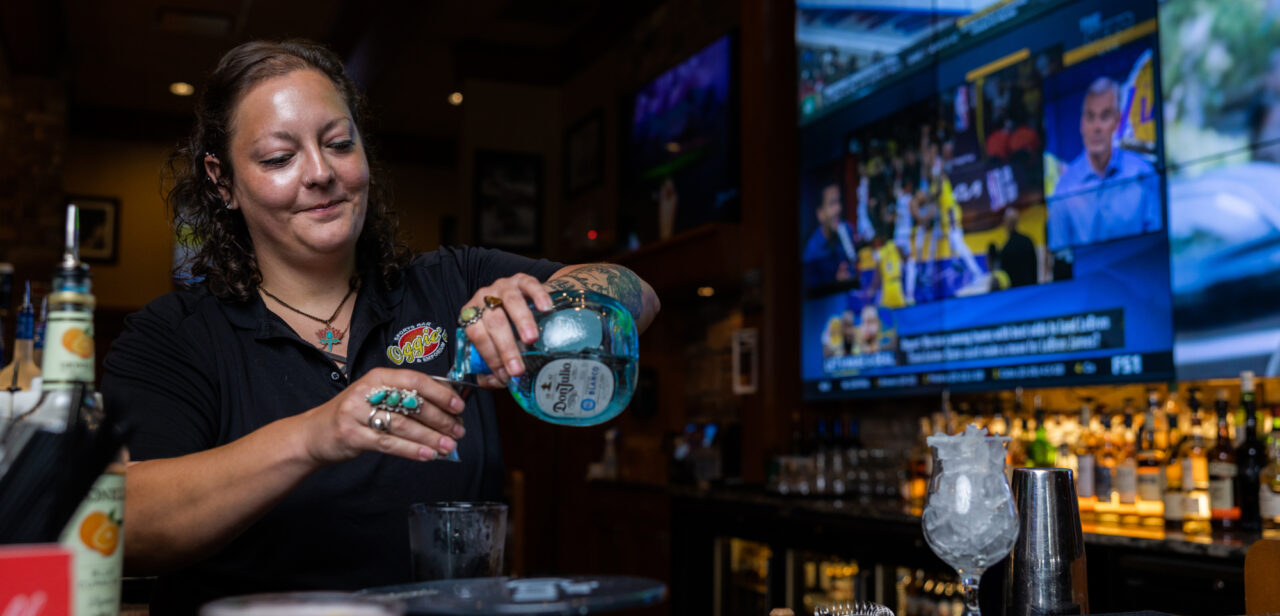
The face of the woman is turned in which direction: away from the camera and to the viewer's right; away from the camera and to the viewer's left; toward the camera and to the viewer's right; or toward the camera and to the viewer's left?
toward the camera and to the viewer's right

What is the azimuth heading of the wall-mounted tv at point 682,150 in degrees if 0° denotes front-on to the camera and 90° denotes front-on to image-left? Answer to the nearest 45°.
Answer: approximately 45°

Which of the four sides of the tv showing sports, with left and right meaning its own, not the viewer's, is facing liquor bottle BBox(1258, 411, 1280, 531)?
left

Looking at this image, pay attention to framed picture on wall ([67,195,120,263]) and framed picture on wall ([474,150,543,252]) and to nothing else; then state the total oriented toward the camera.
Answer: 2

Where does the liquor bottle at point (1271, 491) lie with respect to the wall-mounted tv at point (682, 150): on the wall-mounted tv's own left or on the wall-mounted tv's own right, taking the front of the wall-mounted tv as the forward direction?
on the wall-mounted tv's own left

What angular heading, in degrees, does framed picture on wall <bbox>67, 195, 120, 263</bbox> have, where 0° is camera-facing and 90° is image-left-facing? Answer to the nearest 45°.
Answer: approximately 0°

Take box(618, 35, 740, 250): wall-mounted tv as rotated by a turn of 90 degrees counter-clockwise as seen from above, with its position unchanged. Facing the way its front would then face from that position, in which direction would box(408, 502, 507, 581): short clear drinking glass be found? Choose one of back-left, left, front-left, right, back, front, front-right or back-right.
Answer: front-right

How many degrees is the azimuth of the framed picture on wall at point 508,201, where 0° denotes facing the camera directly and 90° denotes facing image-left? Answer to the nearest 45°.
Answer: approximately 0°

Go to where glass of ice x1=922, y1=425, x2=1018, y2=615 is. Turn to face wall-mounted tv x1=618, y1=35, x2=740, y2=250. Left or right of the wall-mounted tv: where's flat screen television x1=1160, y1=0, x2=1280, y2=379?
right

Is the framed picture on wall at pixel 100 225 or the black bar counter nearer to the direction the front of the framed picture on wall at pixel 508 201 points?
the black bar counter

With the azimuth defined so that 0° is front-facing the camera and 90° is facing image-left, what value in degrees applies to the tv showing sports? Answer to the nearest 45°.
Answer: approximately 45°

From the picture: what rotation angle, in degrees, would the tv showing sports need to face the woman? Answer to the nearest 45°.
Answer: approximately 45° to its left

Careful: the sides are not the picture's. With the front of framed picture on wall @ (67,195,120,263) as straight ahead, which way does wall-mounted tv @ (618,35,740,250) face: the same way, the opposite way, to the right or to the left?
to the right
